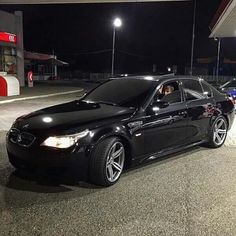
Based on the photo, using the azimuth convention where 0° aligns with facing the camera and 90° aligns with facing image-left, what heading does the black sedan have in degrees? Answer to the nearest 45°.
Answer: approximately 45°

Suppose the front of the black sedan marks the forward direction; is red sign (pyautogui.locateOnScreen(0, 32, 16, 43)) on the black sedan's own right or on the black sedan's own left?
on the black sedan's own right
